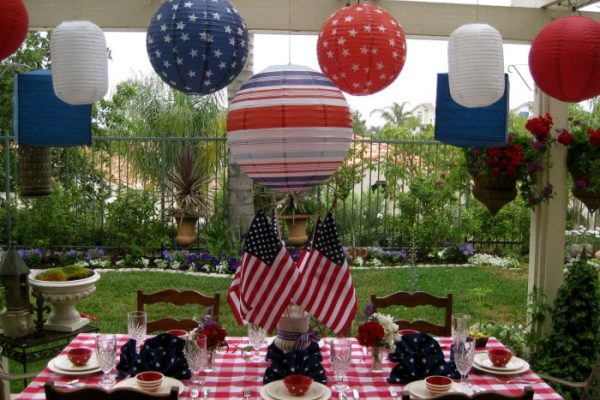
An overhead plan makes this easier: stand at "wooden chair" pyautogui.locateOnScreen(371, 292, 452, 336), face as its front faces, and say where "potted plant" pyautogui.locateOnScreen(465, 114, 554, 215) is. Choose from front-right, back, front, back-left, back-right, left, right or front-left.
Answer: back-left

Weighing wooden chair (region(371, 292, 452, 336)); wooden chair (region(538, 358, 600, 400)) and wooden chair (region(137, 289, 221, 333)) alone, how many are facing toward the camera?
2

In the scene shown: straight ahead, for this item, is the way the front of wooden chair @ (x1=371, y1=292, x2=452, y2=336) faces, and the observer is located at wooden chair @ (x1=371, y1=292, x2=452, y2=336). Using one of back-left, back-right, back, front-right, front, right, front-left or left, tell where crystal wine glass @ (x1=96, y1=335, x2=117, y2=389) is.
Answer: front-right

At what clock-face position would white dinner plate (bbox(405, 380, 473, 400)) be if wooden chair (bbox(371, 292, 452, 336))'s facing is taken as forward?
The white dinner plate is roughly at 12 o'clock from the wooden chair.

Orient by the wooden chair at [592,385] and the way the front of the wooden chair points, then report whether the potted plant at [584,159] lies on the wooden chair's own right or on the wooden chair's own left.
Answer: on the wooden chair's own right

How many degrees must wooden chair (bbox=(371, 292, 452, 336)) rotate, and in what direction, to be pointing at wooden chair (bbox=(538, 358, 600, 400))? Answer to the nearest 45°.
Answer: approximately 45° to its left

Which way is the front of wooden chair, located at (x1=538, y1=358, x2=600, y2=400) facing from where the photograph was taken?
facing to the left of the viewer

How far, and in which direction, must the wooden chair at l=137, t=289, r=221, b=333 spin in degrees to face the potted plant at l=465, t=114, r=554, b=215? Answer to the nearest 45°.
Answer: approximately 90° to its left

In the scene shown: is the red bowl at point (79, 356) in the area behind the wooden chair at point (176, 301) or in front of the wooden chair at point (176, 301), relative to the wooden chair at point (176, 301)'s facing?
in front

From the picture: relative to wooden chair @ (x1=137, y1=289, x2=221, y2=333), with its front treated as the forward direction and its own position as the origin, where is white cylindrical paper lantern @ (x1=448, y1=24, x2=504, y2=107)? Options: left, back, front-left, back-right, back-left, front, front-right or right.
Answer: front-left

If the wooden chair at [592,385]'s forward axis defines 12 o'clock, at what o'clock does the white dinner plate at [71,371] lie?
The white dinner plate is roughly at 11 o'clock from the wooden chair.

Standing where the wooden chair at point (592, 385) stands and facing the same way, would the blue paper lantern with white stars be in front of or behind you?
in front

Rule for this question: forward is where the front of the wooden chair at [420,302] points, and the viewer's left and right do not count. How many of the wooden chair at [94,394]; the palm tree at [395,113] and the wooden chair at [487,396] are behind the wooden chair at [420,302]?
1

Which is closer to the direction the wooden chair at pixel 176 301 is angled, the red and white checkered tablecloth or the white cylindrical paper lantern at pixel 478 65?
the red and white checkered tablecloth
